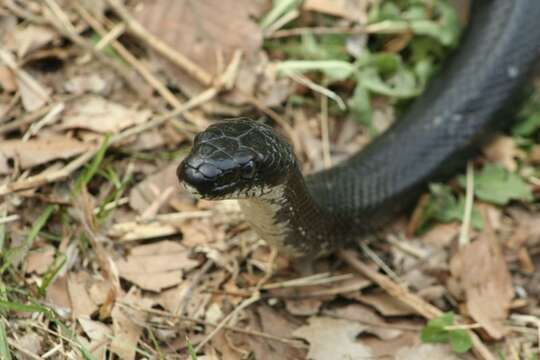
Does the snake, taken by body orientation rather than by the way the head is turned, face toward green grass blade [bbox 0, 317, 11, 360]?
yes

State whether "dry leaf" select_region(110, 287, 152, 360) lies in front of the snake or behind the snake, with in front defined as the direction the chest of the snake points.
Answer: in front

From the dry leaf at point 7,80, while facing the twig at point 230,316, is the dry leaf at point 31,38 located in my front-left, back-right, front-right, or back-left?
back-left

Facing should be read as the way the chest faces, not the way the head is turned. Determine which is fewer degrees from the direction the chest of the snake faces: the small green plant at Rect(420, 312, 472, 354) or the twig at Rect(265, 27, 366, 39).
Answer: the small green plant

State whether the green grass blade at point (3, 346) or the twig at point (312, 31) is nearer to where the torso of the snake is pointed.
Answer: the green grass blade

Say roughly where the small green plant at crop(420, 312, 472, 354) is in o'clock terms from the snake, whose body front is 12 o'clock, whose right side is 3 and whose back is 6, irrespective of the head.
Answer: The small green plant is roughly at 10 o'clock from the snake.

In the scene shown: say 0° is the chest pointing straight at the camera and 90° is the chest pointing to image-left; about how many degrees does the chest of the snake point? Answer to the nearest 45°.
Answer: approximately 45°

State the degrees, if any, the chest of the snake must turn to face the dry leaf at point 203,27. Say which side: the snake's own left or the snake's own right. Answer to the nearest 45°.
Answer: approximately 90° to the snake's own right

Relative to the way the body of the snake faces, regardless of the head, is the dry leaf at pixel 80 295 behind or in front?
in front

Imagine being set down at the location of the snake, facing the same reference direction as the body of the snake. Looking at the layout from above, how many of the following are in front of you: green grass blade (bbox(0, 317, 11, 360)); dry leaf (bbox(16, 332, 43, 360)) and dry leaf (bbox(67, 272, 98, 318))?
3

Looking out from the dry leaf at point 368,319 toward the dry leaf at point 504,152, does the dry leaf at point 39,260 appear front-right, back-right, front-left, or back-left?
back-left

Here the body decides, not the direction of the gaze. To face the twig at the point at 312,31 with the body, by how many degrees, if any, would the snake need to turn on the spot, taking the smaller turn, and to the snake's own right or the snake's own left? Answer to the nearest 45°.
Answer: approximately 90° to the snake's own right

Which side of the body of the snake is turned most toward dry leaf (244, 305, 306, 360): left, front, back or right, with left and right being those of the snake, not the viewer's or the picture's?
front
